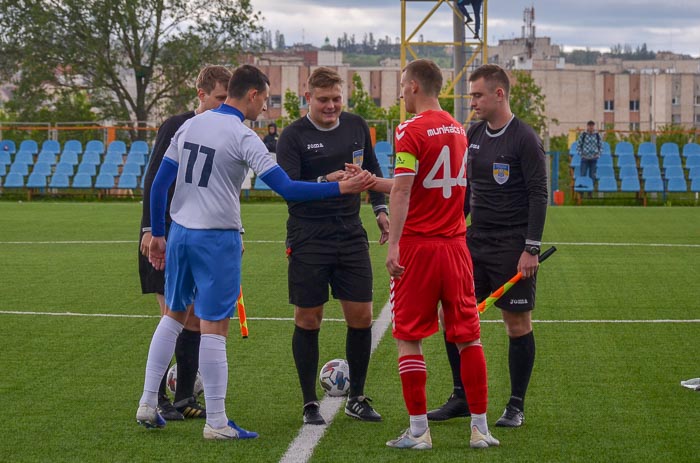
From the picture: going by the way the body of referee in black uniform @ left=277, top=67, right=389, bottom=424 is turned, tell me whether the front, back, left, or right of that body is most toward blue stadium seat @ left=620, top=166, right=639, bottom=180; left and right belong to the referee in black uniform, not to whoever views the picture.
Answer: back

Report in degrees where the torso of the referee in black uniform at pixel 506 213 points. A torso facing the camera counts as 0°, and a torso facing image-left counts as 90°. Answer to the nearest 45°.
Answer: approximately 45°

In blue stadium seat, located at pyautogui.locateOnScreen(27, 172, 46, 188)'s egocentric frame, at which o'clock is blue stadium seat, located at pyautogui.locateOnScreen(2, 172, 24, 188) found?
blue stadium seat, located at pyautogui.locateOnScreen(2, 172, 24, 188) is roughly at 4 o'clock from blue stadium seat, located at pyautogui.locateOnScreen(27, 172, 46, 188).

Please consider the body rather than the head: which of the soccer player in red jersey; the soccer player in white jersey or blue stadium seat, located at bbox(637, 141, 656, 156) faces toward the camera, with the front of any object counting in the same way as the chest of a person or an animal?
the blue stadium seat

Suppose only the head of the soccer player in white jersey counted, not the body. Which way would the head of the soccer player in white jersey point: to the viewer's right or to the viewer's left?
to the viewer's right

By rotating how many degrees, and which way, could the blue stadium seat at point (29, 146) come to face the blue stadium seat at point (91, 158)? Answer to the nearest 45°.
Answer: approximately 45° to its left

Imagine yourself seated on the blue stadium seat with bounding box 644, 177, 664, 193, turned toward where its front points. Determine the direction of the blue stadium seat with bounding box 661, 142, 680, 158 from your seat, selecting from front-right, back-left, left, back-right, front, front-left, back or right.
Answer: back

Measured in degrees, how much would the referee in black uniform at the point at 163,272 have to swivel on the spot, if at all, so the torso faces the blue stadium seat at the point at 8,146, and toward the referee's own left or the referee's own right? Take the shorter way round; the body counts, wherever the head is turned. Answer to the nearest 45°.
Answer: approximately 135° to the referee's own left

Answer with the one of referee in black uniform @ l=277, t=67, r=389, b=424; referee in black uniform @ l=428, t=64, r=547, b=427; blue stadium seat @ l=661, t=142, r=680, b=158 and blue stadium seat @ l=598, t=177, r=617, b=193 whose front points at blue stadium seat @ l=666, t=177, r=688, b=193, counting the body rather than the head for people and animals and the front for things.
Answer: blue stadium seat @ l=661, t=142, r=680, b=158

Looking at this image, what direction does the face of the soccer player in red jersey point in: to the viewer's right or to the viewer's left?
to the viewer's left

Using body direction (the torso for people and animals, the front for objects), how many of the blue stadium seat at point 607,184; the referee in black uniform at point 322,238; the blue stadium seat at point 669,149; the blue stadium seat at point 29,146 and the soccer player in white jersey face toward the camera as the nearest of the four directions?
4

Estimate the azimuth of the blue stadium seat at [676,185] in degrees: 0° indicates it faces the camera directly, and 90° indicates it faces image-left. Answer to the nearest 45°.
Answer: approximately 0°

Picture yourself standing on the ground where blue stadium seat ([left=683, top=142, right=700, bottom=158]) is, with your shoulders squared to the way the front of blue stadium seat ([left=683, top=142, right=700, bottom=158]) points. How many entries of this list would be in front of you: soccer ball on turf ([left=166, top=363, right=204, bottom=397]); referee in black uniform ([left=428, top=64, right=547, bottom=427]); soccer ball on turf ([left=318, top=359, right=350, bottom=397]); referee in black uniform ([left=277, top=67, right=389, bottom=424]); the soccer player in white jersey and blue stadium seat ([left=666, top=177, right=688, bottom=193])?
6

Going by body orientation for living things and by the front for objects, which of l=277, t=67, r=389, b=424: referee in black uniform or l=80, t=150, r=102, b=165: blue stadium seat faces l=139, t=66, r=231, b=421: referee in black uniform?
the blue stadium seat

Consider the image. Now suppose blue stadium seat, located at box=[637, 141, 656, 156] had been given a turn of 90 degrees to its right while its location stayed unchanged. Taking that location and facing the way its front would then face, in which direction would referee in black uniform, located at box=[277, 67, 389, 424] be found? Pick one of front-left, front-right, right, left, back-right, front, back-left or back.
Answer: left

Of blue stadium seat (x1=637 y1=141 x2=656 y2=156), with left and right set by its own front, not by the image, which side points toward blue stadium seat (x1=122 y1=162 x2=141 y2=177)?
right

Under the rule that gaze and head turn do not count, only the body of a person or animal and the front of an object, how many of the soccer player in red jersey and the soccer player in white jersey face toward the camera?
0

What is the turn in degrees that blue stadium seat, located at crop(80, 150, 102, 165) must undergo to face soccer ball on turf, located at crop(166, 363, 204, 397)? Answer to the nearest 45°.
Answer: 0° — it already faces it
